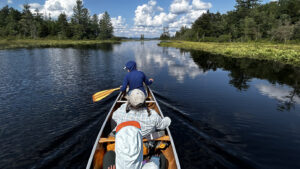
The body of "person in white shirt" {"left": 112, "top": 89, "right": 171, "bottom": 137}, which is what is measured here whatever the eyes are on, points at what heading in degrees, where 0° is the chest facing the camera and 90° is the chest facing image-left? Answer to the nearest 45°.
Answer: approximately 180°
